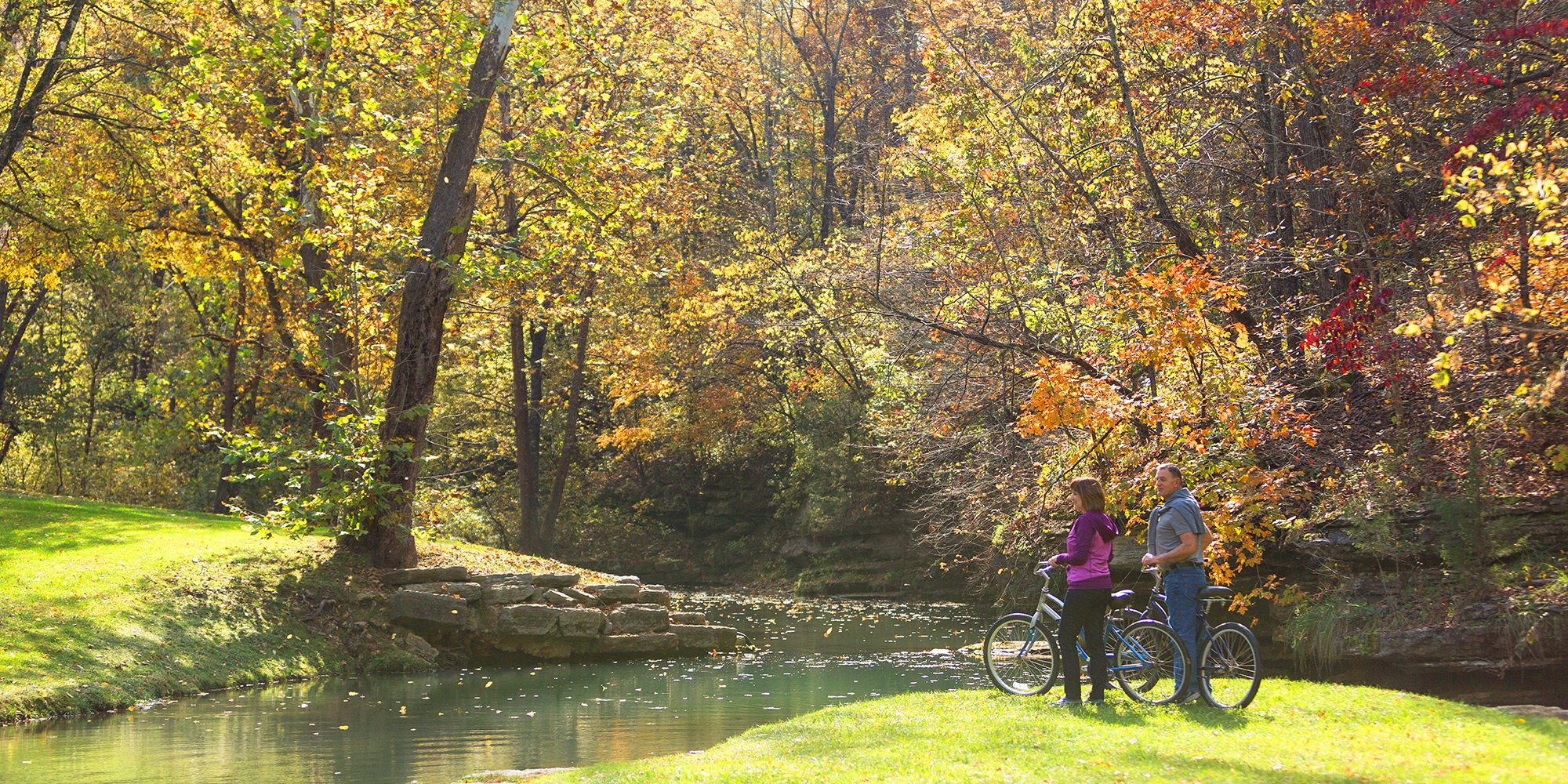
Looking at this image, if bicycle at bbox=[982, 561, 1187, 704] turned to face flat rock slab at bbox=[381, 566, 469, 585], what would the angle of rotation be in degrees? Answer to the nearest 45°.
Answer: approximately 45° to its right

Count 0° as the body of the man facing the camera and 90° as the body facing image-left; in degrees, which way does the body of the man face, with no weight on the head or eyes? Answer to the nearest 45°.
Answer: approximately 90°

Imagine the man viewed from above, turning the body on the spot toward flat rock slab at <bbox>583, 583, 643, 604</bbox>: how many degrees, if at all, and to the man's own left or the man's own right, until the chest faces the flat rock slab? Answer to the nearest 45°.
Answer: approximately 45° to the man's own right

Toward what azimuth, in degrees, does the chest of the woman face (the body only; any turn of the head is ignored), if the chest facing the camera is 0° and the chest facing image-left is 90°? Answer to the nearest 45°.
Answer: approximately 90°

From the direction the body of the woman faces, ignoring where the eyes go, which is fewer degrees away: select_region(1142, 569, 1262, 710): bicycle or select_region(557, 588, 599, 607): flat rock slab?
the flat rock slab

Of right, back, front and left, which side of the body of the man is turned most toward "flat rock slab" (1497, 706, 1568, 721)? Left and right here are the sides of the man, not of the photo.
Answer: back

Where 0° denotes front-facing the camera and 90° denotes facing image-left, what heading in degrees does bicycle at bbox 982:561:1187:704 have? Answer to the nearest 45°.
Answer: approximately 90°

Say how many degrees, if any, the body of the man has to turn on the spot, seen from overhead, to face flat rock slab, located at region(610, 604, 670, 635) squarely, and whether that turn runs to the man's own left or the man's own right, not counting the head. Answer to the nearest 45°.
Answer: approximately 45° to the man's own right
